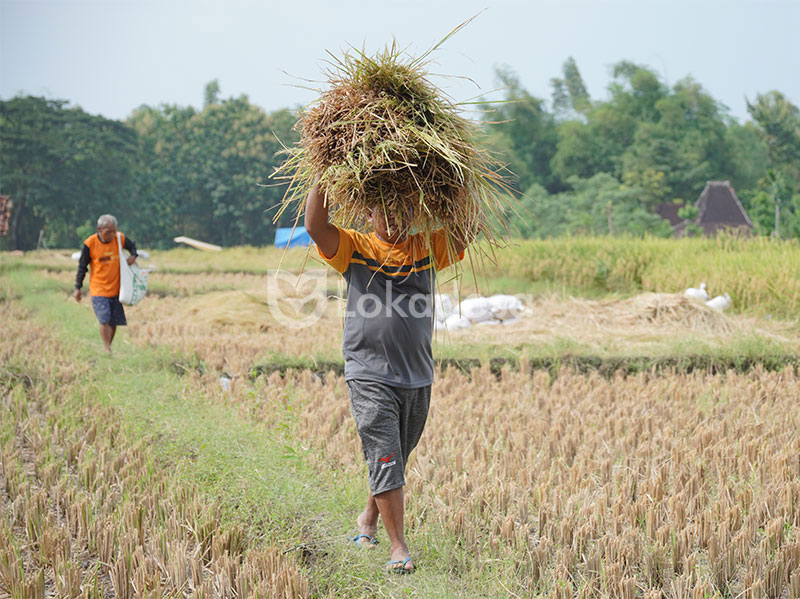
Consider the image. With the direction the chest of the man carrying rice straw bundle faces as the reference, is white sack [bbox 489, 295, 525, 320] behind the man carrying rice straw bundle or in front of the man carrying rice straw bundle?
behind

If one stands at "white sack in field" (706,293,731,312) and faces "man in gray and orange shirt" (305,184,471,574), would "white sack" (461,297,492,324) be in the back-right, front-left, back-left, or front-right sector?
front-right

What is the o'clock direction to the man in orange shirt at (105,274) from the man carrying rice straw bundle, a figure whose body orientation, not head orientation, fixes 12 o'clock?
The man in orange shirt is roughly at 5 o'clock from the man carrying rice straw bundle.

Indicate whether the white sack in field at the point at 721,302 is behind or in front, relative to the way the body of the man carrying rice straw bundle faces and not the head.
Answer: behind

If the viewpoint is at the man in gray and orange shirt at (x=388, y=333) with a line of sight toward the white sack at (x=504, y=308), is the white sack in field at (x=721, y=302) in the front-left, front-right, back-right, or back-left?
front-right

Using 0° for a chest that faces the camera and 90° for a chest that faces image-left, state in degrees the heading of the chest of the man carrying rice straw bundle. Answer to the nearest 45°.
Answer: approximately 0°

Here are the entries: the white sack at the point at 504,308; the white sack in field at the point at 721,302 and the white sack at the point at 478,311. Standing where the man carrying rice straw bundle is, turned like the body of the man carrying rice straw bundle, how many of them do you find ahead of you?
0

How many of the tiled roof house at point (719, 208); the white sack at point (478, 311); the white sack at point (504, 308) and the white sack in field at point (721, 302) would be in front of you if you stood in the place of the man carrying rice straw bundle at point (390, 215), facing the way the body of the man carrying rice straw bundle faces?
0

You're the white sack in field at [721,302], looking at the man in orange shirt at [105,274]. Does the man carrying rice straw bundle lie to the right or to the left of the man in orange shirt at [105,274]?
left

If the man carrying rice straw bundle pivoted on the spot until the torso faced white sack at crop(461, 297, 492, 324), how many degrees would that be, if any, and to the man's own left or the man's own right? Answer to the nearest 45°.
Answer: approximately 180°
